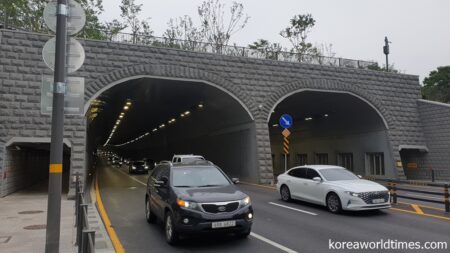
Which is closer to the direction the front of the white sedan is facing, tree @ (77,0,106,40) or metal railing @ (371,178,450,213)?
the metal railing

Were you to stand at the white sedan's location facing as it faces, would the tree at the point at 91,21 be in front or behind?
behind

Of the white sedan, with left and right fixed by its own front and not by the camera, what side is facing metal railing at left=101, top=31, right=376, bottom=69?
back

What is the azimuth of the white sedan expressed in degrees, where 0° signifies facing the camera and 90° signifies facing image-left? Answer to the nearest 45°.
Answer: approximately 315°

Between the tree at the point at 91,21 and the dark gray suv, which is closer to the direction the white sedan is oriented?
the dark gray suv

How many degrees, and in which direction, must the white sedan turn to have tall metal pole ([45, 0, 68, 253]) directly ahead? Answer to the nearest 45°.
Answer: approximately 90° to its right
